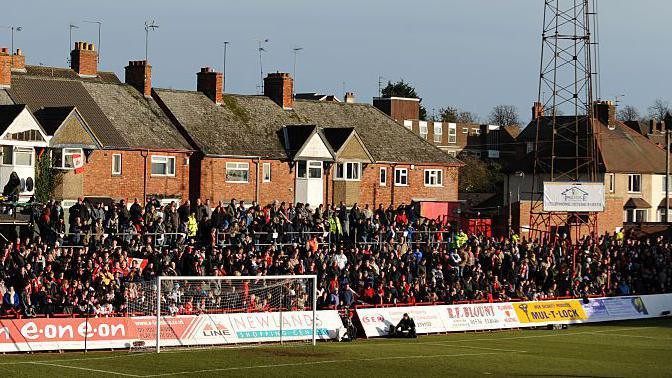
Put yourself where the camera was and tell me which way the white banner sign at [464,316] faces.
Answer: facing the viewer and to the right of the viewer
